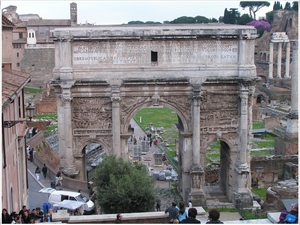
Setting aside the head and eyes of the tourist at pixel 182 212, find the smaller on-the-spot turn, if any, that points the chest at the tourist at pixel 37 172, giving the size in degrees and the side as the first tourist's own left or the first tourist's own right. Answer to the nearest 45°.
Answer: approximately 45° to the first tourist's own left

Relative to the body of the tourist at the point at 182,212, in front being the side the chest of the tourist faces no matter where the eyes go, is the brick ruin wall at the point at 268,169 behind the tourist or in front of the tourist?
in front

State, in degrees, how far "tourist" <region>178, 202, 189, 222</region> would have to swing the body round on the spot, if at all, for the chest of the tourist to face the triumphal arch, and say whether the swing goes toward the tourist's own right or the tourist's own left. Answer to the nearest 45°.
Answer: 0° — they already face it

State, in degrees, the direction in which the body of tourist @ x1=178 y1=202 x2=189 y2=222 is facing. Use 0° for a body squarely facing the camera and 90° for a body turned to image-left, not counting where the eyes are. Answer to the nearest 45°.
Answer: approximately 180°

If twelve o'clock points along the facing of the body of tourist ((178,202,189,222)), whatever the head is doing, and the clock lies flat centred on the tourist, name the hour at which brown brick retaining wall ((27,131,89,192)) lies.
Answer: The brown brick retaining wall is roughly at 11 o'clock from the tourist.

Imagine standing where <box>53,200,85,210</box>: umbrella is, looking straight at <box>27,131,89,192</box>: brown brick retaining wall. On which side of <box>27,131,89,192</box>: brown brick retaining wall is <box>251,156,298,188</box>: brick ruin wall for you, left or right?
right

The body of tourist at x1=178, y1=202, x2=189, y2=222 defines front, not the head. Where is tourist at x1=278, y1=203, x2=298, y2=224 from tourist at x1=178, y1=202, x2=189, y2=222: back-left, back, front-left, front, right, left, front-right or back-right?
back-right

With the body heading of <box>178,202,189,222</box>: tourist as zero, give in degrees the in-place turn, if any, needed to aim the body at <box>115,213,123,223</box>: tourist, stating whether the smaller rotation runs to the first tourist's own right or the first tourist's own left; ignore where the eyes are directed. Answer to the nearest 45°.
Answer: approximately 90° to the first tourist's own left

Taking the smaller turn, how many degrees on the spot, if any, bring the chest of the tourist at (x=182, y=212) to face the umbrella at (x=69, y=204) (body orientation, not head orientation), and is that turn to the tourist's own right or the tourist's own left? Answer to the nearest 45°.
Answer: approximately 45° to the tourist's own left

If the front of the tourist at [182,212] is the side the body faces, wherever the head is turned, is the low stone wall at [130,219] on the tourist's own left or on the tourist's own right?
on the tourist's own left
